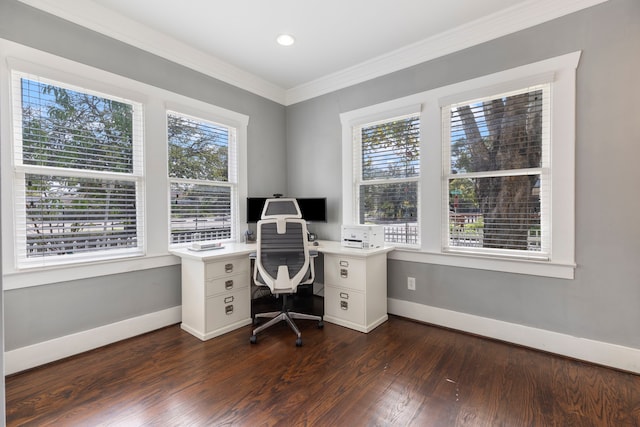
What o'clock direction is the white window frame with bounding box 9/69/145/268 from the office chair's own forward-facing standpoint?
The white window frame is roughly at 9 o'clock from the office chair.

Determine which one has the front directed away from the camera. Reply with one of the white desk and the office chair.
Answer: the office chair

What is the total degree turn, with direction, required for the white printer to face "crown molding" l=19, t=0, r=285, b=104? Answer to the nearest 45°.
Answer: approximately 45° to its right

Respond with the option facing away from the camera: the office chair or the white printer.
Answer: the office chair

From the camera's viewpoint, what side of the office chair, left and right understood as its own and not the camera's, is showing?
back

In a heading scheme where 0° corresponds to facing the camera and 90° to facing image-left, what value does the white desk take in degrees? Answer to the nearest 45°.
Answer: approximately 0°

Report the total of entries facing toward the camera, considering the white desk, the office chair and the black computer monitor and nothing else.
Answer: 2

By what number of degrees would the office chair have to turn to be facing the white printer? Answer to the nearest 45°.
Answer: approximately 90° to its right

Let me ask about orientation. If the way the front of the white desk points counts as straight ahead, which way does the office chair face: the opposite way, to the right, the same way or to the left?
the opposite way

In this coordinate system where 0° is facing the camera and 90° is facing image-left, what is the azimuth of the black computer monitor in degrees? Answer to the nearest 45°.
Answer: approximately 0°

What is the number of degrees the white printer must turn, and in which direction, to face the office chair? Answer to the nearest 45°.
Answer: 0° — it already faces it
